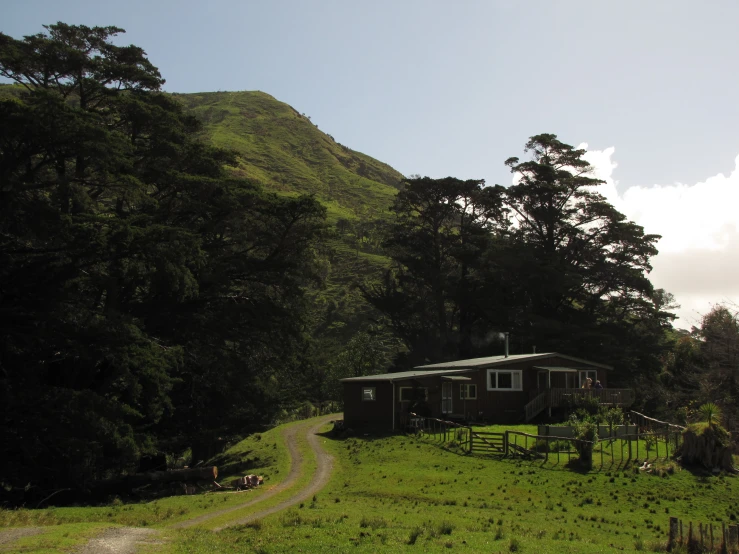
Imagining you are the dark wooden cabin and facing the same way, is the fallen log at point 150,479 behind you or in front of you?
in front

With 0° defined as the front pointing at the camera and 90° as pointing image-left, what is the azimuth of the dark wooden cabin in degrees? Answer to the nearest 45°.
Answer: approximately 0°

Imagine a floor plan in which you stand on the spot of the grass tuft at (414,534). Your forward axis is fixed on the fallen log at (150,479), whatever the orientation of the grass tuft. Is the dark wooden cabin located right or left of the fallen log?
right

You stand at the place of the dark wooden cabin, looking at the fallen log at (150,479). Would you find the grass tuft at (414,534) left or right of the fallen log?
left

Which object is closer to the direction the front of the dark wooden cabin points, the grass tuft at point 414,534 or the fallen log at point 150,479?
the grass tuft

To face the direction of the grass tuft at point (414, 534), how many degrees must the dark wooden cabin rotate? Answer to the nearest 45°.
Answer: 0° — it already faces it

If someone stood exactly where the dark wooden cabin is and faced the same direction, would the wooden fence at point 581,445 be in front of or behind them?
in front
